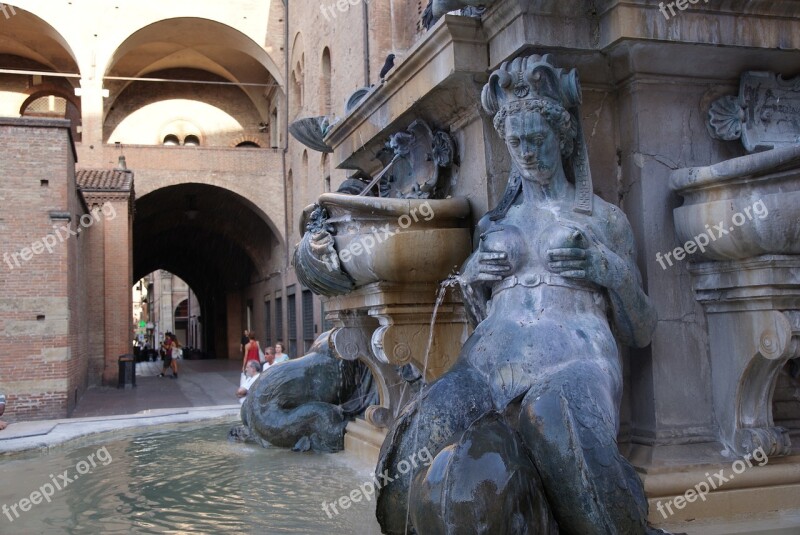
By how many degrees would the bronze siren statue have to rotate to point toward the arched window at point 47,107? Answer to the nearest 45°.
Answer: approximately 135° to its right

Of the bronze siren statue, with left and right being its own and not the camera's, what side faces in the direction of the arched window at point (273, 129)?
back

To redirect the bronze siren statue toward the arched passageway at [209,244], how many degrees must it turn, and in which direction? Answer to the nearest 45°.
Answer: approximately 135° to its right

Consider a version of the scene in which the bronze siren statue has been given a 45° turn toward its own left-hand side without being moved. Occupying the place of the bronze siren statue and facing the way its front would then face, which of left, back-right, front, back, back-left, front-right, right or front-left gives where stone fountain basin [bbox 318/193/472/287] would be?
back

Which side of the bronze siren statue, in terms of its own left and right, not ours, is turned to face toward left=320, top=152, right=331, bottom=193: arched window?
back

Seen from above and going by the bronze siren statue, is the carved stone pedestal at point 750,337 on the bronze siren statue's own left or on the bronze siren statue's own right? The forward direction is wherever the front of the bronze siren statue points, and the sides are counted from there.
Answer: on the bronze siren statue's own left

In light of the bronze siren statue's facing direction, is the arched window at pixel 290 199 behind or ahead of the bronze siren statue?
behind

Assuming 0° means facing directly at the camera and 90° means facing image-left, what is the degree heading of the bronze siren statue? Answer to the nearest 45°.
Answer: approximately 0°

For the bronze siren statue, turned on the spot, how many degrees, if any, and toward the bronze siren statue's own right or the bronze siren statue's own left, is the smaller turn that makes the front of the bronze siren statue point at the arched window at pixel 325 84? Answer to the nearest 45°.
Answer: approximately 180°

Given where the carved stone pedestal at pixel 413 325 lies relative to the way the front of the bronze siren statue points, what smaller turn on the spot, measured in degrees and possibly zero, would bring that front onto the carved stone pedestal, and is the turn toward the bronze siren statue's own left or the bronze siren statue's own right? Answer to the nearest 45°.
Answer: approximately 135° to the bronze siren statue's own right
